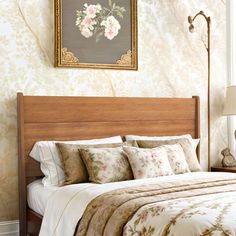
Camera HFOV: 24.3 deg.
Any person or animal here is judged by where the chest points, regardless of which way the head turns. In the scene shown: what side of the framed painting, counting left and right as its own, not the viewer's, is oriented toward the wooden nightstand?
left

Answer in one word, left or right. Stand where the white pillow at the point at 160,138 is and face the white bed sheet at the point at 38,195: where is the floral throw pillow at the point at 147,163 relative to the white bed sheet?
left

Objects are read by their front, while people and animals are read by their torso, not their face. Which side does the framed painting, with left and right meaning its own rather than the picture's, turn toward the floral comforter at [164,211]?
front

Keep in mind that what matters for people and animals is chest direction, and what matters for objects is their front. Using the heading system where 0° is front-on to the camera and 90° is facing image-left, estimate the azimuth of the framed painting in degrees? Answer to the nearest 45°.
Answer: approximately 0°
